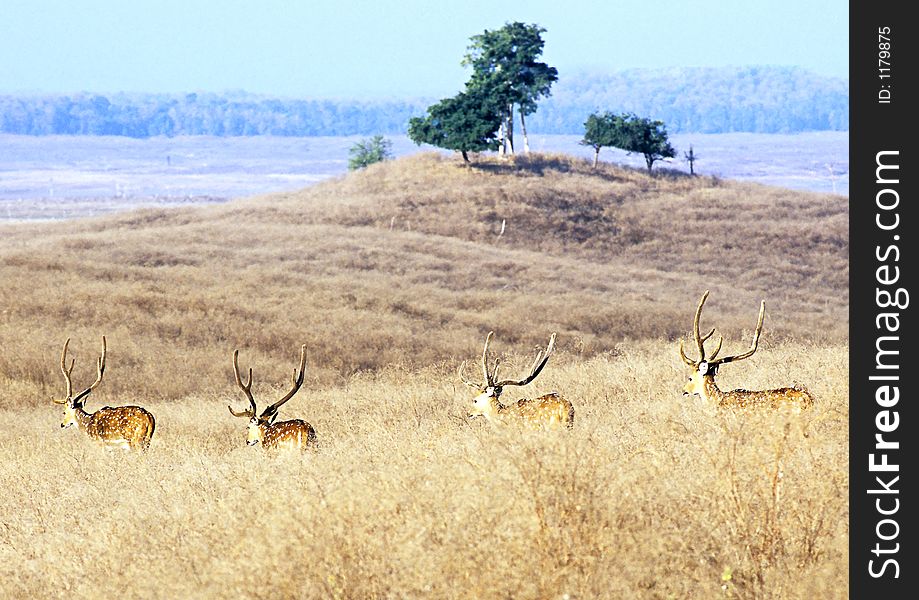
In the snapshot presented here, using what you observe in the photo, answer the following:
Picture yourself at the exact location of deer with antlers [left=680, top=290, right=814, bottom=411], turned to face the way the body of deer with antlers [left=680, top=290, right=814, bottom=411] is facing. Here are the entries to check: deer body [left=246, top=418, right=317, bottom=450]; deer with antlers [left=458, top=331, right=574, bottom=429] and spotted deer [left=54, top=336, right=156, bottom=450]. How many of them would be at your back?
0

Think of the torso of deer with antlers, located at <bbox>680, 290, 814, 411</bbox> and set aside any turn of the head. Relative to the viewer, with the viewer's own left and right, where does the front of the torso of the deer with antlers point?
facing to the left of the viewer

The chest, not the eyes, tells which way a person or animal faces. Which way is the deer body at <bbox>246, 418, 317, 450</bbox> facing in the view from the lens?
facing to the left of the viewer

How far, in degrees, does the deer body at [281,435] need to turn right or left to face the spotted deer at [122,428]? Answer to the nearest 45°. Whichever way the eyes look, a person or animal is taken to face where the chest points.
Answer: approximately 45° to its right

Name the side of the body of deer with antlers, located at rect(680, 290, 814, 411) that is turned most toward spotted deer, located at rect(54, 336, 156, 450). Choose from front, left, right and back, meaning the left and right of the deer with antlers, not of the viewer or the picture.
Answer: front

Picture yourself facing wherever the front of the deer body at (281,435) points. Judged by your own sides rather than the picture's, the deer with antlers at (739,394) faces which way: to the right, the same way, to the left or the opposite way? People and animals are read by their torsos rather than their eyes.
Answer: the same way

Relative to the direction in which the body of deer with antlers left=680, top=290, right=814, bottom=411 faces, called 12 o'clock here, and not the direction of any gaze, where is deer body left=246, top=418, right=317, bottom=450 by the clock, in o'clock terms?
The deer body is roughly at 12 o'clock from the deer with antlers.

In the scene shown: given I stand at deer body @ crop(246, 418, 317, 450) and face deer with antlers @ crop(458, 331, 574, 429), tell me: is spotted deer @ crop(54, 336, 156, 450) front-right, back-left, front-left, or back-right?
back-left

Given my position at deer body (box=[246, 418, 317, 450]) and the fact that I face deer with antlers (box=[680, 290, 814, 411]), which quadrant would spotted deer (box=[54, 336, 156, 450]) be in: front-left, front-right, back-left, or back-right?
back-left

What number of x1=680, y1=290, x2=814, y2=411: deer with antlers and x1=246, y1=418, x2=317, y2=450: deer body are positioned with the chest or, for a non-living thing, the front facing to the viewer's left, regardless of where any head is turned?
2

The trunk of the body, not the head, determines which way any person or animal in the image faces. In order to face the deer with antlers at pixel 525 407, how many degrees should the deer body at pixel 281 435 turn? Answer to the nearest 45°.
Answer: approximately 180°

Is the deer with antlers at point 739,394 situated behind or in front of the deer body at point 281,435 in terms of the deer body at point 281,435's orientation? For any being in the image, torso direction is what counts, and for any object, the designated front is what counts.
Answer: behind
